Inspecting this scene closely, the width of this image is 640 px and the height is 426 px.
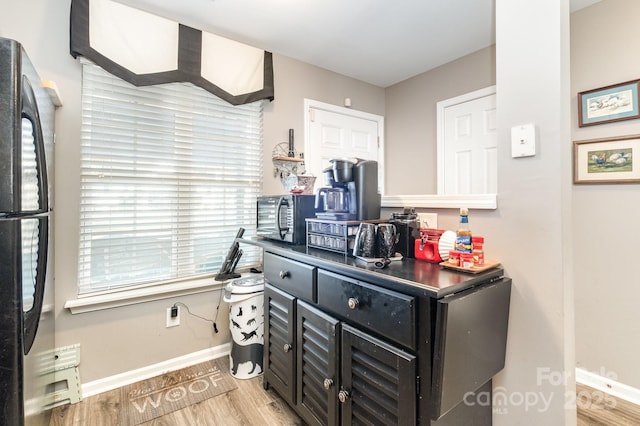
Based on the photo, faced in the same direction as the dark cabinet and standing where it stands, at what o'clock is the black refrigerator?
The black refrigerator is roughly at 1 o'clock from the dark cabinet.

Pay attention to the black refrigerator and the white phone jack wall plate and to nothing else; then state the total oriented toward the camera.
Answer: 1

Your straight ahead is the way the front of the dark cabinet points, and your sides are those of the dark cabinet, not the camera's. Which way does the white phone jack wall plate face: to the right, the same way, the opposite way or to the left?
the same way

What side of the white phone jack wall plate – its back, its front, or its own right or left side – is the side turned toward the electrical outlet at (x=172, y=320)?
right

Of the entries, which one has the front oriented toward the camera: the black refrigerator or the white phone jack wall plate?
the white phone jack wall plate

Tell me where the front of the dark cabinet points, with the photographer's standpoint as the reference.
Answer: facing the viewer and to the left of the viewer

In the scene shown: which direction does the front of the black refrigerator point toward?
to the viewer's right

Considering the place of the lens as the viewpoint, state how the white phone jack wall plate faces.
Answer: facing the viewer

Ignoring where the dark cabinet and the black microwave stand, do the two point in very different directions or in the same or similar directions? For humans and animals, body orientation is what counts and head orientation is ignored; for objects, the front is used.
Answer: same or similar directions

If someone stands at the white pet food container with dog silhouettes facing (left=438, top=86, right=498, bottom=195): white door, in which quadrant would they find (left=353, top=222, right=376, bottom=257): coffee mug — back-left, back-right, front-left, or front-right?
front-right

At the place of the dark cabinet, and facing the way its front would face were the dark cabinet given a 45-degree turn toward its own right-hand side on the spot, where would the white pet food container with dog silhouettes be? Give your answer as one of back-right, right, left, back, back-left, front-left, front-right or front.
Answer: front-right

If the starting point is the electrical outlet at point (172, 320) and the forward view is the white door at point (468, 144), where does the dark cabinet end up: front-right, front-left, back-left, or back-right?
front-right

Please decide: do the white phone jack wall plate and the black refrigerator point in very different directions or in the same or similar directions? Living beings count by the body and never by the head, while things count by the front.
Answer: very different directions
